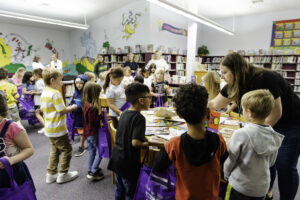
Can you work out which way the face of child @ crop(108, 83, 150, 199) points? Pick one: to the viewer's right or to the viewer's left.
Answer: to the viewer's right

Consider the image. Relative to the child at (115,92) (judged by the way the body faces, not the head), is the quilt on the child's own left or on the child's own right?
on the child's own left

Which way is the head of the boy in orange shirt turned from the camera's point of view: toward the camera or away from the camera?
away from the camera

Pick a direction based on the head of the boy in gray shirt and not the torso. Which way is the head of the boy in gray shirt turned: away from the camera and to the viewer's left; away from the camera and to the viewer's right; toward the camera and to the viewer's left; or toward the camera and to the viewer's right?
away from the camera and to the viewer's left

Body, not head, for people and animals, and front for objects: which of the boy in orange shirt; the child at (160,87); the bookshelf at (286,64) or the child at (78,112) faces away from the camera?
the boy in orange shirt

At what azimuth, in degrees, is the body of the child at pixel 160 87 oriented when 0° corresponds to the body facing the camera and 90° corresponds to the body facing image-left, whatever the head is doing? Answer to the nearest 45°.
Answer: approximately 0°

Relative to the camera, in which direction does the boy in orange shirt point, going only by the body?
away from the camera
